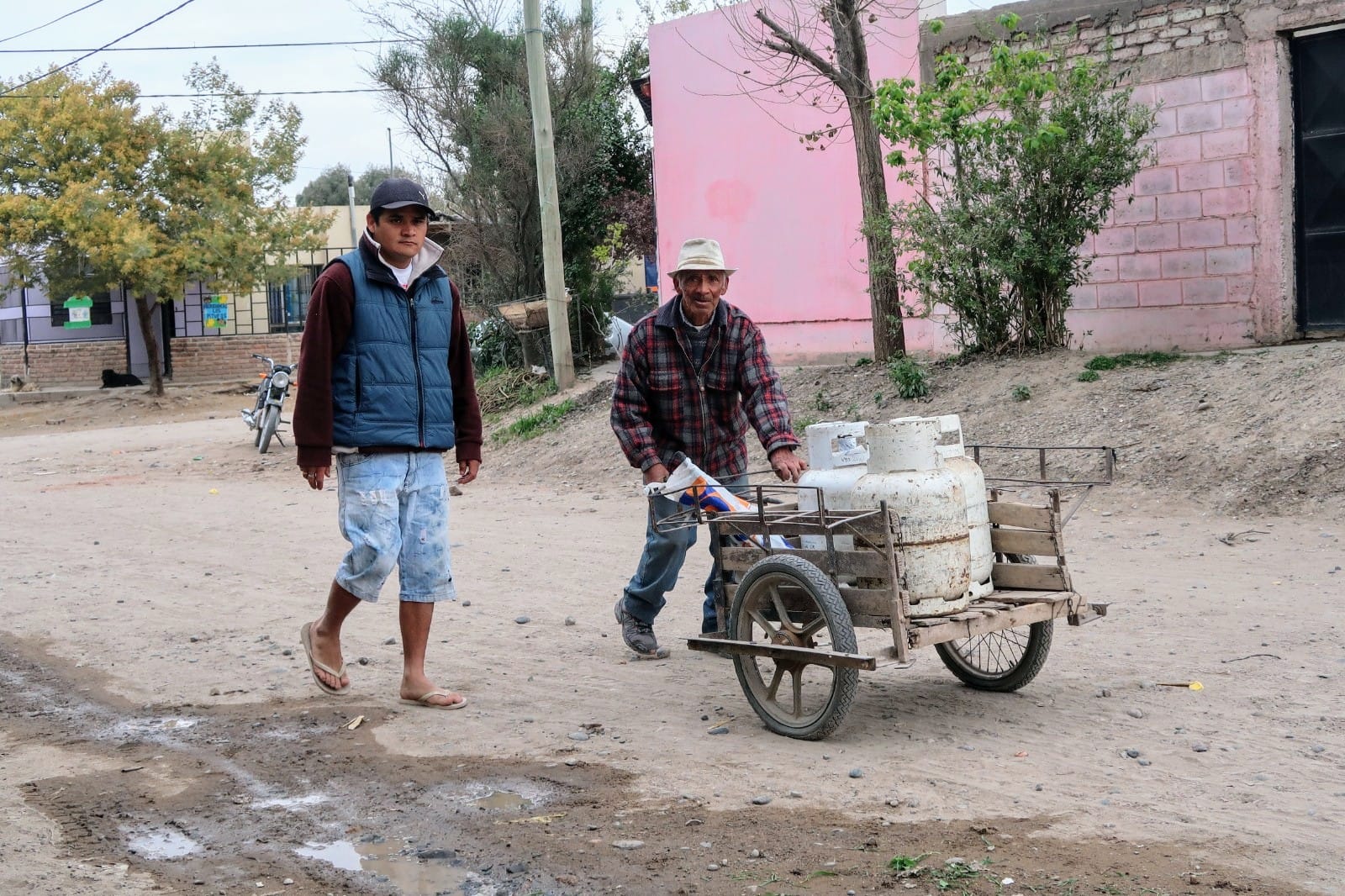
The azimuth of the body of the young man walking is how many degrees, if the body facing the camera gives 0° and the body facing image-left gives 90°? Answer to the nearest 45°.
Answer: approximately 315°

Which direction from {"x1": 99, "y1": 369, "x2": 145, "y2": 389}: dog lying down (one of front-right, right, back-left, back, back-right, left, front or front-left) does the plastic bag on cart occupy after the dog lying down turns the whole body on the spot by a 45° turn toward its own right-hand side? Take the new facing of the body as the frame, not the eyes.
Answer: back-left

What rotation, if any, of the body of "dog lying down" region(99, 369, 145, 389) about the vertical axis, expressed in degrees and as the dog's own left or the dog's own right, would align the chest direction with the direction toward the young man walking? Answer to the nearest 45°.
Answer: approximately 90° to the dog's own left

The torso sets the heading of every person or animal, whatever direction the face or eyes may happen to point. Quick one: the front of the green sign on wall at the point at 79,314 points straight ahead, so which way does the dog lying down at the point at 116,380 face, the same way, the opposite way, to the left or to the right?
to the right

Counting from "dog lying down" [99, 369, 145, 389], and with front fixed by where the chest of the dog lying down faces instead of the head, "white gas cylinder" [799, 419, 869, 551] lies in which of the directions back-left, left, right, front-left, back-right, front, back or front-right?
left

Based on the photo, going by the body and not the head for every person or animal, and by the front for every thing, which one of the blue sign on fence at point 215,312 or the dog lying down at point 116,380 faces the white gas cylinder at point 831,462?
the blue sign on fence

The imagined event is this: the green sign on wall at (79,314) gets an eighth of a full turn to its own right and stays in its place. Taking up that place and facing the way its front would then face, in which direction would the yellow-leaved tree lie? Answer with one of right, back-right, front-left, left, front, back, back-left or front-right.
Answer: front-left

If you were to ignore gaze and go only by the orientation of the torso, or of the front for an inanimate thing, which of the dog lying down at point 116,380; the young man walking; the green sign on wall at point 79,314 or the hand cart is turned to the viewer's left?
the dog lying down

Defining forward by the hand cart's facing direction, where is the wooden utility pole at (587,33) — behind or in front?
behind

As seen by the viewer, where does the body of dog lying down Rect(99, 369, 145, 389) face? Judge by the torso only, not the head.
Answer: to the viewer's left

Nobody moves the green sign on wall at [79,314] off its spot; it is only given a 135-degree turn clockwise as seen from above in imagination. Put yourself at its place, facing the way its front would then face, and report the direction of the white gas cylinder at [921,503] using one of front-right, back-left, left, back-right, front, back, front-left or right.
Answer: back-left

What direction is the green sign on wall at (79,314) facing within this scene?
toward the camera

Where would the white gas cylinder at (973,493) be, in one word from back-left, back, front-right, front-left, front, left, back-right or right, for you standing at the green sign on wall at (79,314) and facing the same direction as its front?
front

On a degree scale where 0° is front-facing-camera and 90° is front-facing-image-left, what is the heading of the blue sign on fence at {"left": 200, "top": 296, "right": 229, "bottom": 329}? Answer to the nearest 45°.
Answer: approximately 0°
